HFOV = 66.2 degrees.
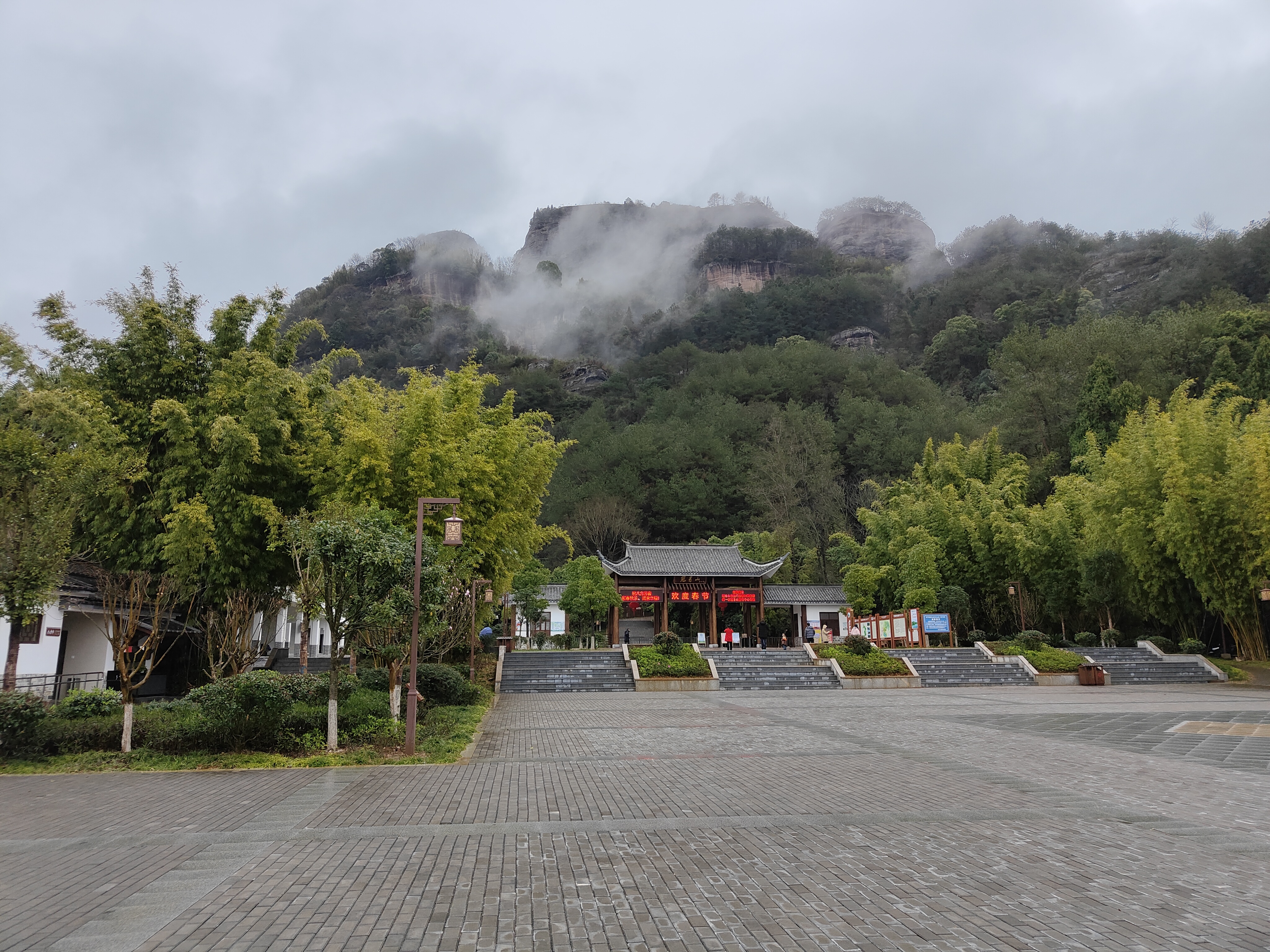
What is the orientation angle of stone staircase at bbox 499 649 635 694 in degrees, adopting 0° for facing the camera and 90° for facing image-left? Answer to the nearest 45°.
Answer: approximately 0°

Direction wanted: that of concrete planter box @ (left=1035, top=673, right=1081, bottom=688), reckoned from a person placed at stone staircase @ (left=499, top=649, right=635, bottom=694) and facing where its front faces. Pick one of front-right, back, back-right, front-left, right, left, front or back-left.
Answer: left

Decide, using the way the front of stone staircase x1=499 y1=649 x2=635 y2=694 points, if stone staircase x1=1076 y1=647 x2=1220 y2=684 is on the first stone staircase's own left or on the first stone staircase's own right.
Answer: on the first stone staircase's own left

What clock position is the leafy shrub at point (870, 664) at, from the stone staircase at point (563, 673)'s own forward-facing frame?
The leafy shrub is roughly at 9 o'clock from the stone staircase.

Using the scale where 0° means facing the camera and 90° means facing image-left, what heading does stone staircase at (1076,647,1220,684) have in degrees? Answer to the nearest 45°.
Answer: approximately 0°

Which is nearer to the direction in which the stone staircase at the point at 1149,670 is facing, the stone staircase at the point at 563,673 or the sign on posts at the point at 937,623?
the stone staircase

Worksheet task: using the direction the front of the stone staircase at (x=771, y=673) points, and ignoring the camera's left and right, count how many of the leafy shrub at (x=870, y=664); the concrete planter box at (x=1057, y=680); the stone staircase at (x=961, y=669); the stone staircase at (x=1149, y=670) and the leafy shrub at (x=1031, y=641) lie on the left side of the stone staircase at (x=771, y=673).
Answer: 5

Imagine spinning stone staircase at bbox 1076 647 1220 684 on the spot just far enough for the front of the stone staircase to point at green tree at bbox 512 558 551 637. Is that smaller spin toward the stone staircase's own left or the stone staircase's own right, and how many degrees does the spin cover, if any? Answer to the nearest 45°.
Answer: approximately 90° to the stone staircase's own right

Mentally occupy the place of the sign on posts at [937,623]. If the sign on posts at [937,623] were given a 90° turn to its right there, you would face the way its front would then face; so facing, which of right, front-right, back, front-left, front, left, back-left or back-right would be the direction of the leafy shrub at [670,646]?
front-left

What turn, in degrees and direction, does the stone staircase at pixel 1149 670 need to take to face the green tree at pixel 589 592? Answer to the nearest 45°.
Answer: approximately 90° to its right

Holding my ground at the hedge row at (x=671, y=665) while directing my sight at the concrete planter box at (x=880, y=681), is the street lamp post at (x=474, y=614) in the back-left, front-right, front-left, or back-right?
back-right

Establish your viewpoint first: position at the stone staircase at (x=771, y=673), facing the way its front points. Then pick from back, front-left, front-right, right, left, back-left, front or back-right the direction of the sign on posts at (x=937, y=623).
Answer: back-left

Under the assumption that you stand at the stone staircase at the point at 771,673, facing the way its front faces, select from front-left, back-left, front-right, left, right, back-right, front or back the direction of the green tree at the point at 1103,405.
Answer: back-left
